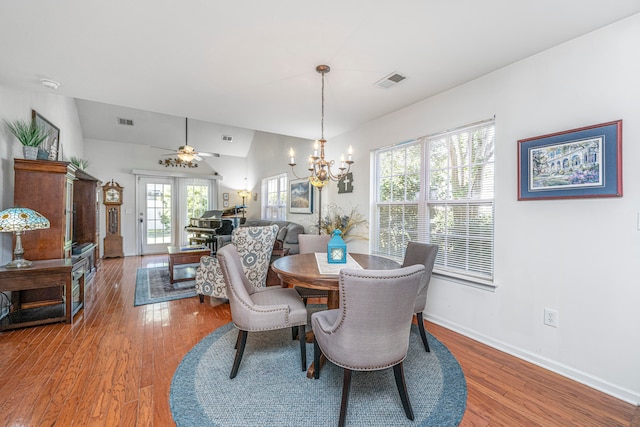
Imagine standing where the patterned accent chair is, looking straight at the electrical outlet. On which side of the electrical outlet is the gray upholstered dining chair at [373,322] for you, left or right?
right

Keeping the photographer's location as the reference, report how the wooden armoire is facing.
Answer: facing to the right of the viewer

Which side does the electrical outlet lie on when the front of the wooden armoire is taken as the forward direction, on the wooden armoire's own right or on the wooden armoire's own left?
on the wooden armoire's own right

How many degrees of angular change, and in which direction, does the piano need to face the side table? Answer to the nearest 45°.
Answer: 0° — it already faces it

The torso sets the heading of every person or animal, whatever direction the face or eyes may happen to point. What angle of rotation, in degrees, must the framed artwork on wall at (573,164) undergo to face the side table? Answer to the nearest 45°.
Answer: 0° — it already faces it

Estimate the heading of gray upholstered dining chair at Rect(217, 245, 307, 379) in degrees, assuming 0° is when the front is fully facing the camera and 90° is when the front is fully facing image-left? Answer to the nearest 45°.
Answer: approximately 270°

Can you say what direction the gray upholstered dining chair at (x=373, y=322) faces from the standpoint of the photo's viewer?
facing away from the viewer and to the left of the viewer

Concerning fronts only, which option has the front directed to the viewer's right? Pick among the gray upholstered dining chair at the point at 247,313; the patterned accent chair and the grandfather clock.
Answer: the gray upholstered dining chair

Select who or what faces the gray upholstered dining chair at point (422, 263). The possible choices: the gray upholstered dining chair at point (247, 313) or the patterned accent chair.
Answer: the gray upholstered dining chair at point (247, 313)

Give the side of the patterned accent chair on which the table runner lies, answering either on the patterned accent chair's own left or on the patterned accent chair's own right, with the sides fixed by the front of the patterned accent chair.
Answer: on the patterned accent chair's own left

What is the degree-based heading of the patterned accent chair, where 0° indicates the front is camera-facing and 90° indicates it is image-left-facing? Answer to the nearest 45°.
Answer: approximately 45°
